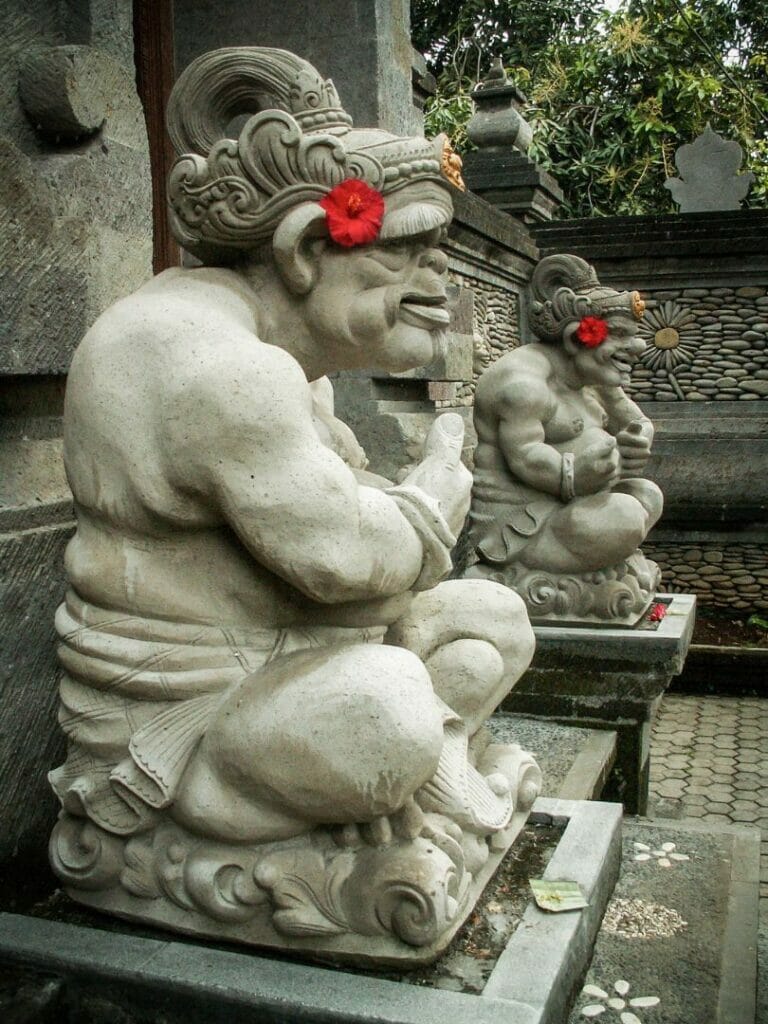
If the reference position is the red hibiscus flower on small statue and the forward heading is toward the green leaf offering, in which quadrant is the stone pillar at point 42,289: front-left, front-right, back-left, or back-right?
front-right

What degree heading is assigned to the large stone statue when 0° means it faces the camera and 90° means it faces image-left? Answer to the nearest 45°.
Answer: approximately 270°

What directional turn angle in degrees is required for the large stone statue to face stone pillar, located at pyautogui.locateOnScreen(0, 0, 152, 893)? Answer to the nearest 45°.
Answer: approximately 135° to its left

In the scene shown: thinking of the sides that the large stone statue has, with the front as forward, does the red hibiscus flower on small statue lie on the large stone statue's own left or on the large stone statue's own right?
on the large stone statue's own left

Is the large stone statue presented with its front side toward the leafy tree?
no

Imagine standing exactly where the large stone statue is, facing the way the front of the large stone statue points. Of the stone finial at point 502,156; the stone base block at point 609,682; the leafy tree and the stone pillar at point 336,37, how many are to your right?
0

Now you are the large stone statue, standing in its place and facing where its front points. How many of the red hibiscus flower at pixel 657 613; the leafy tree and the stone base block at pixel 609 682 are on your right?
0

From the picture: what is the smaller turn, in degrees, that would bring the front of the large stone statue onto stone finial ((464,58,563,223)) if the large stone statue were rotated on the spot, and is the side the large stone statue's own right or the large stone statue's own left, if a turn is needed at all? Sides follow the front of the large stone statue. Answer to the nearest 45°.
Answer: approximately 90° to the large stone statue's own left

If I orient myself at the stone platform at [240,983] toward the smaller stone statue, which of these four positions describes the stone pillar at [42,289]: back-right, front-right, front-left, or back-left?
front-left

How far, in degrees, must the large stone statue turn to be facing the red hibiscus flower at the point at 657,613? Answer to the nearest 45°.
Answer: approximately 45° to its left

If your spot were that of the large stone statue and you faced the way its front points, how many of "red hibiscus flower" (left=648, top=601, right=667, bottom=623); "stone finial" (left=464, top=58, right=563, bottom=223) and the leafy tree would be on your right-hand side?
0
